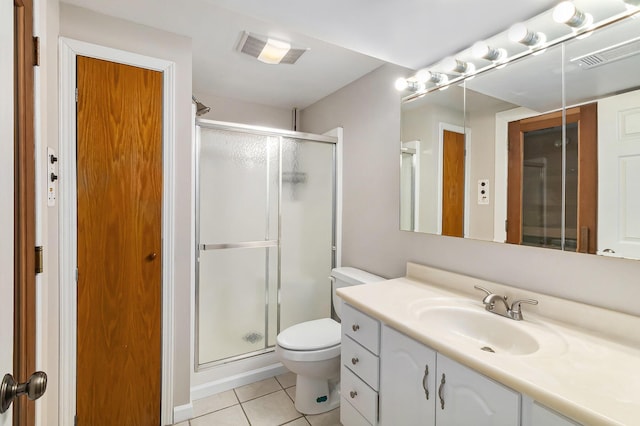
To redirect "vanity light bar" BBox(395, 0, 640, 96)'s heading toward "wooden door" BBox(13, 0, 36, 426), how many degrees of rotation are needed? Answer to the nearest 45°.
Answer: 0° — it already faces it
